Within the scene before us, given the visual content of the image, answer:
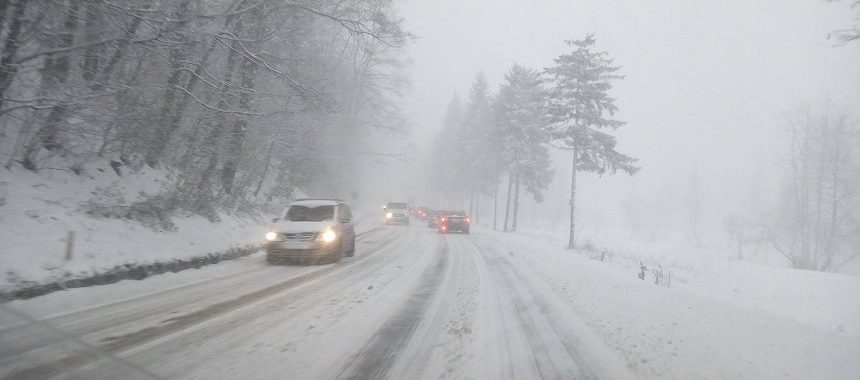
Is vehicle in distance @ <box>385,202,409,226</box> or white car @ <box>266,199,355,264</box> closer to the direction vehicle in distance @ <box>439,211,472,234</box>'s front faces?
the vehicle in distance

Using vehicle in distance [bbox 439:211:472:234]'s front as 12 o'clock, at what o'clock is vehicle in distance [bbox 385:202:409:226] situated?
vehicle in distance [bbox 385:202:409:226] is roughly at 11 o'clock from vehicle in distance [bbox 439:211:472:234].

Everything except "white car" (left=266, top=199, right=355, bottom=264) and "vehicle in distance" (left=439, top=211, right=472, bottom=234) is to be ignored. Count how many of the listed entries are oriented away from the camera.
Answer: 1

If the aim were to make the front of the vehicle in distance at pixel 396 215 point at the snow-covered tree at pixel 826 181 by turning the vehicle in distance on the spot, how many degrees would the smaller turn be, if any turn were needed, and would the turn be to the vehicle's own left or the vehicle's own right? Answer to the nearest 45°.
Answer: approximately 90° to the vehicle's own left

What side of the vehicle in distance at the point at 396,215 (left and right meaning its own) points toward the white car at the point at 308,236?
front

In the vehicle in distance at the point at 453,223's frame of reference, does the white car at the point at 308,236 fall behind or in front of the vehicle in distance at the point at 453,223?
behind

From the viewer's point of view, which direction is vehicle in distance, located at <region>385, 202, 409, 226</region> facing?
toward the camera

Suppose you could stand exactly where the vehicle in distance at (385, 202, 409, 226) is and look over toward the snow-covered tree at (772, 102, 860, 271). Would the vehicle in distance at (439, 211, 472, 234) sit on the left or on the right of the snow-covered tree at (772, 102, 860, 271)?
right

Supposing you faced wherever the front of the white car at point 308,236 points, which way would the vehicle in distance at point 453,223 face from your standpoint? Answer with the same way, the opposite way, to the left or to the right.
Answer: the opposite way

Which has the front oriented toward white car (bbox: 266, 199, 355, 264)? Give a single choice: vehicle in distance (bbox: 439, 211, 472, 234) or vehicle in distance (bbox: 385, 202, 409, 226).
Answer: vehicle in distance (bbox: 385, 202, 409, 226)

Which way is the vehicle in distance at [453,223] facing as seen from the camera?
away from the camera

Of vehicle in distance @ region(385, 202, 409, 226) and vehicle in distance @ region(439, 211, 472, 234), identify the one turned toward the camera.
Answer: vehicle in distance @ region(385, 202, 409, 226)

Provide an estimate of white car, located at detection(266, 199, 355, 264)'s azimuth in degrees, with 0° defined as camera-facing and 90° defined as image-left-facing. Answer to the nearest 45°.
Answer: approximately 0°
